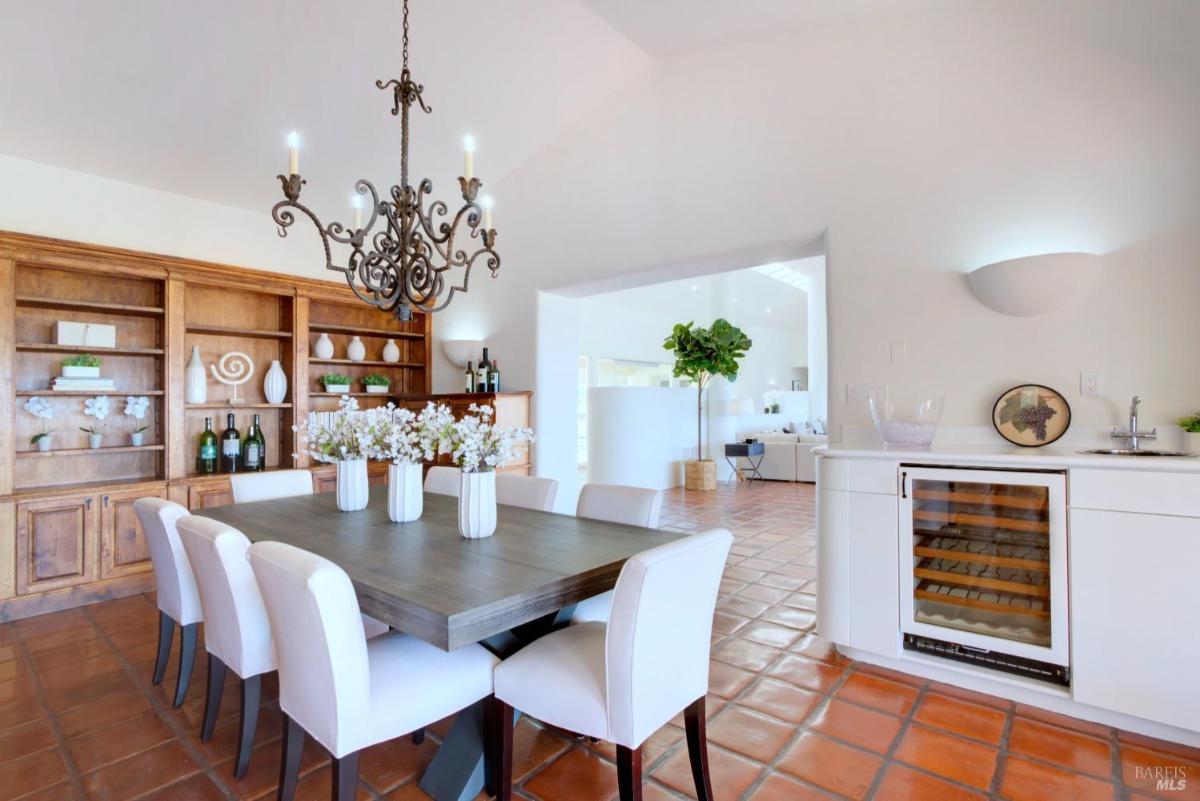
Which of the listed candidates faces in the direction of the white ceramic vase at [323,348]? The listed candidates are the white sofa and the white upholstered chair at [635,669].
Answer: the white upholstered chair

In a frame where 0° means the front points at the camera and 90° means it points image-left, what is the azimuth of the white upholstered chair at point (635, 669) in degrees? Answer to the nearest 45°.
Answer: approximately 135°

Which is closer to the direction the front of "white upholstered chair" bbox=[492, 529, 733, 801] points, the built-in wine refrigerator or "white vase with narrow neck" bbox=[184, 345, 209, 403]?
the white vase with narrow neck

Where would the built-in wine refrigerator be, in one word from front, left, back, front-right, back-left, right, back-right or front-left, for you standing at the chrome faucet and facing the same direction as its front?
front-right

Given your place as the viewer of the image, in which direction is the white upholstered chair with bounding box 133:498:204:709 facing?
facing away from the viewer and to the right of the viewer

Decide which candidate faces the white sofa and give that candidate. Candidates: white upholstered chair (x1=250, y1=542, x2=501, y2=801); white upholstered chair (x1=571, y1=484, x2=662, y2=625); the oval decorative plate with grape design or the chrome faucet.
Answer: white upholstered chair (x1=250, y1=542, x2=501, y2=801)

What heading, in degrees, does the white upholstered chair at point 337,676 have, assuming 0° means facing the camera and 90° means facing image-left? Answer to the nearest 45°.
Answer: approximately 225°

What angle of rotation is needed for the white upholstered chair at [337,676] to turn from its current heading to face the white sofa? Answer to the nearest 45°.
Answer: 0° — it already faces it

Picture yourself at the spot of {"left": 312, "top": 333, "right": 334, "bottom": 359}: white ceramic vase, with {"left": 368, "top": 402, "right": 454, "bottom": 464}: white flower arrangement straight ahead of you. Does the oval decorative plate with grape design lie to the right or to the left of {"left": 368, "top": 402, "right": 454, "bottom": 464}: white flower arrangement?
left
